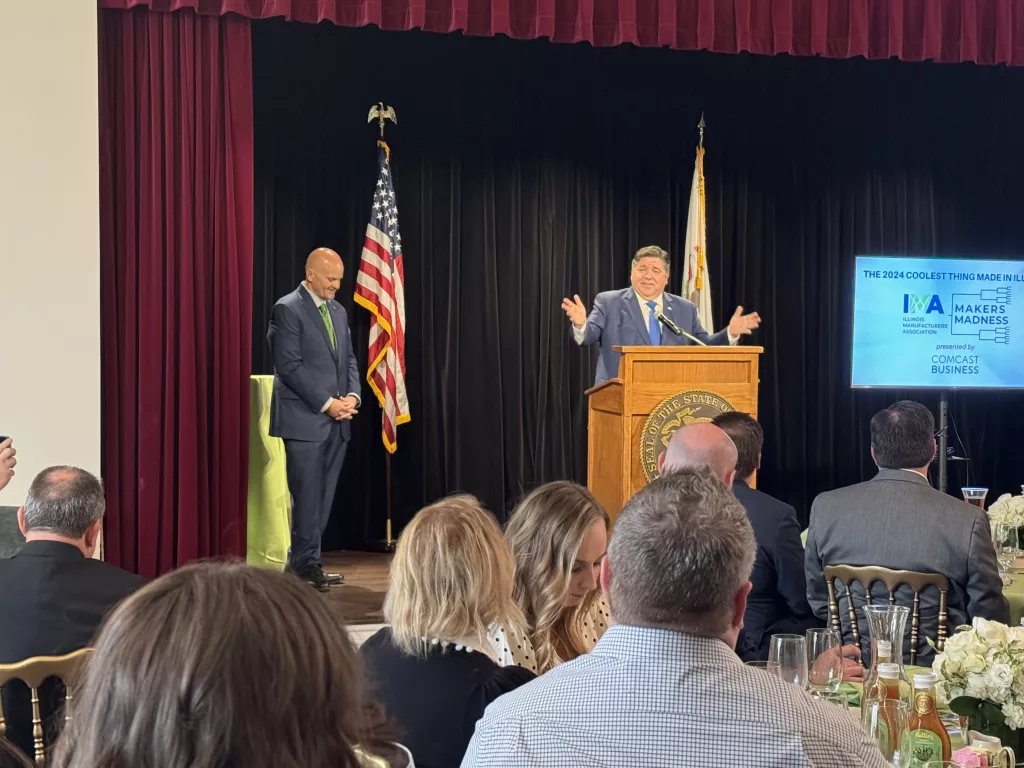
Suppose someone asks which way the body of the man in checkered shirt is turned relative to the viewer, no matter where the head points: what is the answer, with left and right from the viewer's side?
facing away from the viewer

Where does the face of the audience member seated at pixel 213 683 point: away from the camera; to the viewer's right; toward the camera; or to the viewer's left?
away from the camera

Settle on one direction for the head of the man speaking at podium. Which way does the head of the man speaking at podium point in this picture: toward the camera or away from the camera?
toward the camera

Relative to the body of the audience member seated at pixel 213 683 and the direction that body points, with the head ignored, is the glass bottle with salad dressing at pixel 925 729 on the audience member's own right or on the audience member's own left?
on the audience member's own right

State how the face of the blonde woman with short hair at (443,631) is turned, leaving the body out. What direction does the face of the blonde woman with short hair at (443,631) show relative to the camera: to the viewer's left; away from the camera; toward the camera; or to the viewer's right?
away from the camera

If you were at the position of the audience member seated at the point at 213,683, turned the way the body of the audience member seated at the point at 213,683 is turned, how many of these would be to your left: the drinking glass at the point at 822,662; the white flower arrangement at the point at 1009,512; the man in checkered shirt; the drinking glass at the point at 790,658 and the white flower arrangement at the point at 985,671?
0

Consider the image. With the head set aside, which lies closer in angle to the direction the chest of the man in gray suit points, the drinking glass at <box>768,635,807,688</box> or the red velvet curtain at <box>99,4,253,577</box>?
the red velvet curtain

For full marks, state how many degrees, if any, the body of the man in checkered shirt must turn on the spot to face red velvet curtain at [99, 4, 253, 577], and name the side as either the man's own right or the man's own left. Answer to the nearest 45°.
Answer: approximately 45° to the man's own left

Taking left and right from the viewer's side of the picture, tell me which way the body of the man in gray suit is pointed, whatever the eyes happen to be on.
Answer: facing away from the viewer

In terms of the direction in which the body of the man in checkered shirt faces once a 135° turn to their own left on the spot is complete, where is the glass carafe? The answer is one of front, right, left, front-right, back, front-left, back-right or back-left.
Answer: back

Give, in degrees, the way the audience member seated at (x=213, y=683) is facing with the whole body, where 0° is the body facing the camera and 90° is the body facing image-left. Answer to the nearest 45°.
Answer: approximately 180°

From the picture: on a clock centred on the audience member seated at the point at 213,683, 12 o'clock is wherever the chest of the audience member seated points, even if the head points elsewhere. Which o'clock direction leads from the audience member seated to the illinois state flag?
The illinois state flag is roughly at 1 o'clock from the audience member seated.

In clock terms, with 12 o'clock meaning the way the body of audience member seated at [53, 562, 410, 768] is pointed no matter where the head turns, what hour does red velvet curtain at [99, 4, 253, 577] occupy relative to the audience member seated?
The red velvet curtain is roughly at 12 o'clock from the audience member seated.

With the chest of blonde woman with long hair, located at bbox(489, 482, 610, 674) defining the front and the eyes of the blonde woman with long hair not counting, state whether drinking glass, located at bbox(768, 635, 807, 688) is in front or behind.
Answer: in front

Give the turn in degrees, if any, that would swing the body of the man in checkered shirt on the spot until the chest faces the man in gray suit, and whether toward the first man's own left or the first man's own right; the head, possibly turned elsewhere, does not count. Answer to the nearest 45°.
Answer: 0° — they already face them

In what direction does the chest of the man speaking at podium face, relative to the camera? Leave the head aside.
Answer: toward the camera

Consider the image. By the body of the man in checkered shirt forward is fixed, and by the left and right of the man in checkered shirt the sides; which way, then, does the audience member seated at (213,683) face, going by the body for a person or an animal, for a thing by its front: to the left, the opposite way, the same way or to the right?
the same way
